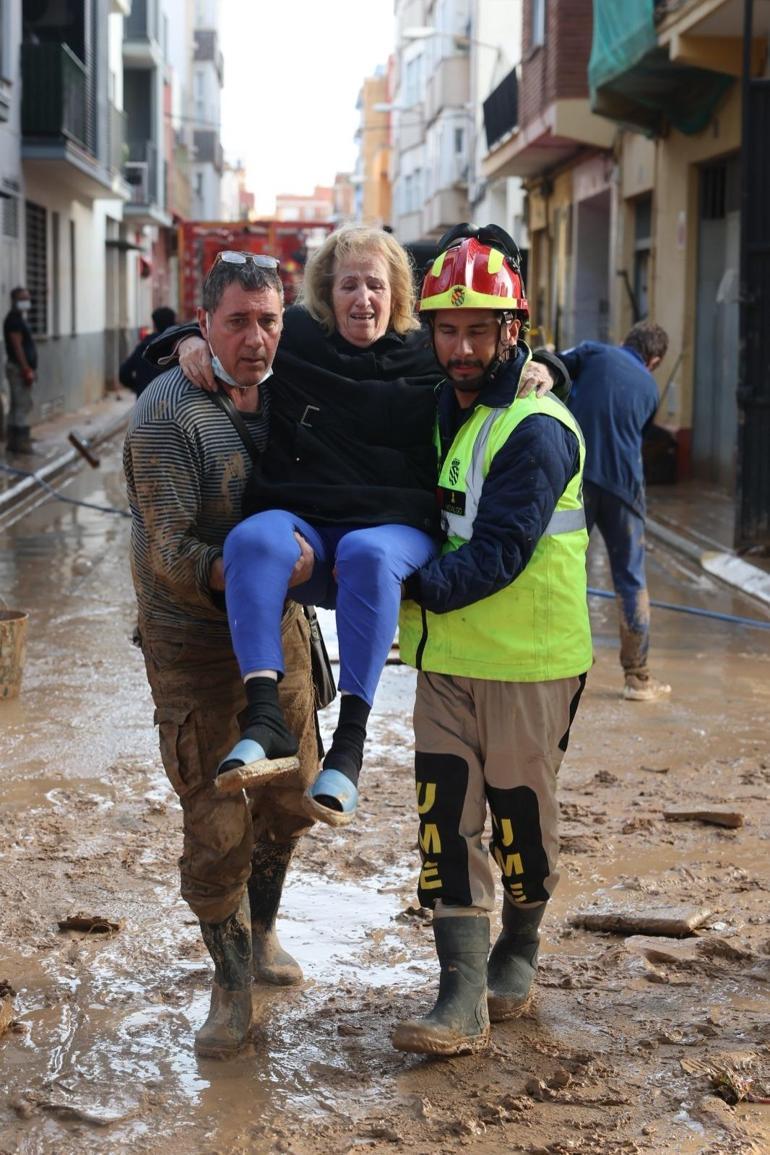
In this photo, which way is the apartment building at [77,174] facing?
to the viewer's right

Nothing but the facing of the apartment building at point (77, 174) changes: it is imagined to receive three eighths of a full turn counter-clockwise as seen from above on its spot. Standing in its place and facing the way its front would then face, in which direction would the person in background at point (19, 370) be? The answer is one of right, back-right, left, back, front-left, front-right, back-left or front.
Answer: back-left

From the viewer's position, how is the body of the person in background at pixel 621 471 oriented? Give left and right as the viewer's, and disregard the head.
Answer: facing away from the viewer and to the right of the viewer

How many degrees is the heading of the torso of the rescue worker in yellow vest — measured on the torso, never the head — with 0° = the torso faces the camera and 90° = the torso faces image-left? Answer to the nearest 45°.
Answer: approximately 45°

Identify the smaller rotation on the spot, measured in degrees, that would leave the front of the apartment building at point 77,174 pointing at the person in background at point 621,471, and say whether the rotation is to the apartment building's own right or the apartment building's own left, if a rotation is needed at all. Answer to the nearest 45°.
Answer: approximately 90° to the apartment building's own right

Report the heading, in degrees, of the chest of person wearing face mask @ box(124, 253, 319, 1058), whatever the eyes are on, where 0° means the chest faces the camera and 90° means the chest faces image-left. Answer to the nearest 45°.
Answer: approximately 315°

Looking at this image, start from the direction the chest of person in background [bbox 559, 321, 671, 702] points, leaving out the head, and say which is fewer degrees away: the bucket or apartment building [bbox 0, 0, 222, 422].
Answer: the apartment building

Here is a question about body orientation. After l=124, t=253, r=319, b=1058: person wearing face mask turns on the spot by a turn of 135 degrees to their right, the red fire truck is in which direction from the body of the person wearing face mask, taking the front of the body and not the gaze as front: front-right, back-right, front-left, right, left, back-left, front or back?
right

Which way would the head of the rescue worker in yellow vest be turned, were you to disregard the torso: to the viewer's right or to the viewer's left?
to the viewer's left

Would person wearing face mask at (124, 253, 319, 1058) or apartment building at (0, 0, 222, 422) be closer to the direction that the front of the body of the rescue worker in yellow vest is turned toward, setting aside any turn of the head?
the person wearing face mask

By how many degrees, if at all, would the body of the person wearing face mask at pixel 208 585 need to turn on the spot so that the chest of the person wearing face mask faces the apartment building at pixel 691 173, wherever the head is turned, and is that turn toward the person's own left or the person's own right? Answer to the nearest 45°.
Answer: approximately 135° to the person's own left

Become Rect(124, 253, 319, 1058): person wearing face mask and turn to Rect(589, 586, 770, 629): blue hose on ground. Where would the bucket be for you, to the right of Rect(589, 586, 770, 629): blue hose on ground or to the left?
left

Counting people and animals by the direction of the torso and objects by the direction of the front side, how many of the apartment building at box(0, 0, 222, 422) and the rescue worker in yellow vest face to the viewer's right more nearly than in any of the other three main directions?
1

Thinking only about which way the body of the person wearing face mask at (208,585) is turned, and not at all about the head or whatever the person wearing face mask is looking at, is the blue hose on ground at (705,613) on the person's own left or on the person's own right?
on the person's own left

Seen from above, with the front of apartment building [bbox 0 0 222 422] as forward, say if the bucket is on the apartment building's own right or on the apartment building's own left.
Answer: on the apartment building's own right
